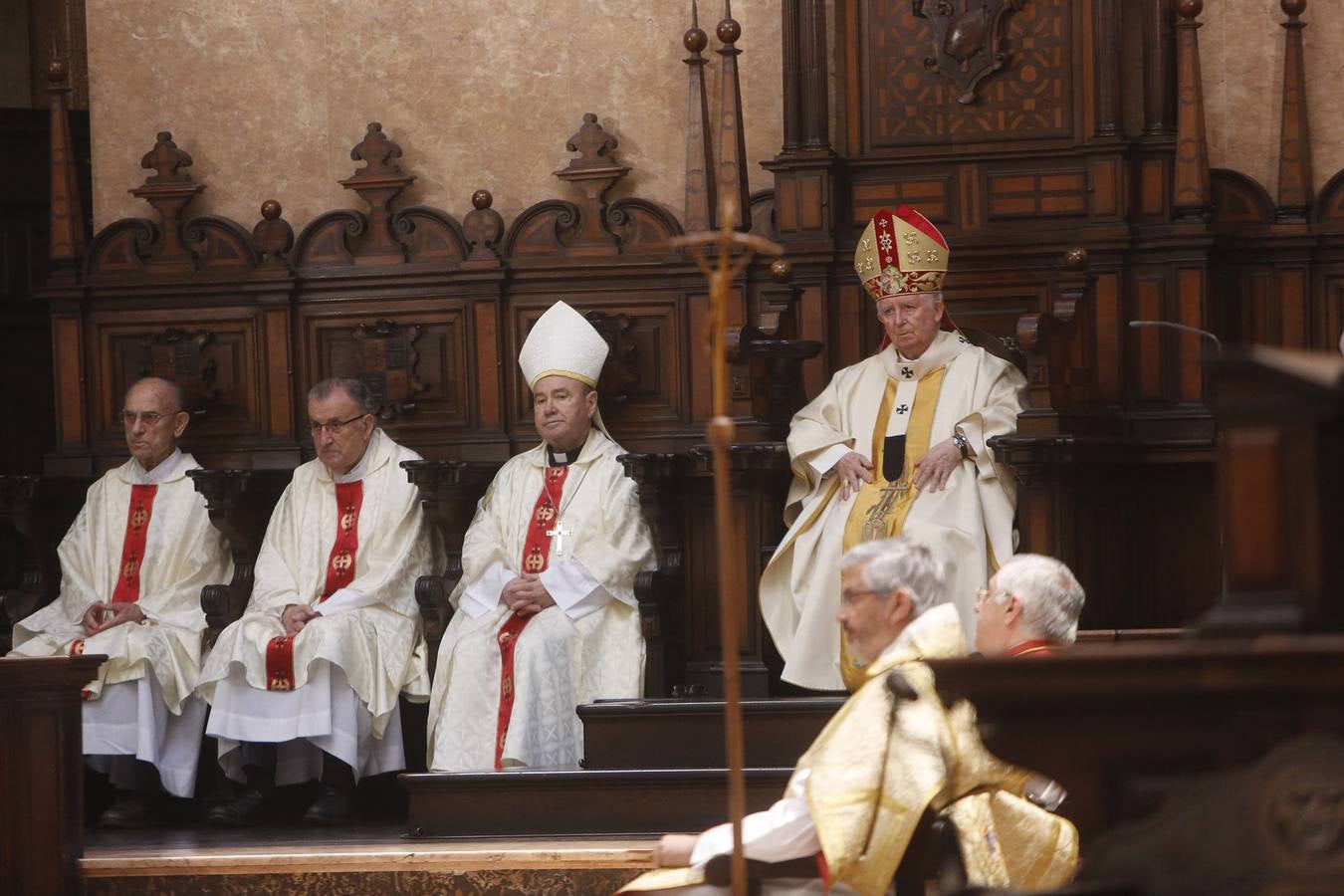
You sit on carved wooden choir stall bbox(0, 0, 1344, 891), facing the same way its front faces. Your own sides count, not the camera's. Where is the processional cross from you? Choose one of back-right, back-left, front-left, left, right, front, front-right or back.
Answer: front

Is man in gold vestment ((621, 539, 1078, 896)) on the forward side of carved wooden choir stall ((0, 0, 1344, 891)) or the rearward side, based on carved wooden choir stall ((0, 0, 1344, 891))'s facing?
on the forward side

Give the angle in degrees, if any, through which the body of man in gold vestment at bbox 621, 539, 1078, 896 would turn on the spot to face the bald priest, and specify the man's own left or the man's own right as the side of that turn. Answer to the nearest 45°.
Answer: approximately 45° to the man's own right

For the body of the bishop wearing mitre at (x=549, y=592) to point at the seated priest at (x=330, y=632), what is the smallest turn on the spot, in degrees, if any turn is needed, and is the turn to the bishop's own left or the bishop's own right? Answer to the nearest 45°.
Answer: approximately 45° to the bishop's own right

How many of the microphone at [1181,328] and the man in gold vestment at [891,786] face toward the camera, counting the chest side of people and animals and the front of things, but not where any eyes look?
0

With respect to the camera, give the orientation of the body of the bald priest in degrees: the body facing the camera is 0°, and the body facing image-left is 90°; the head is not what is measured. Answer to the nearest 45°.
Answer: approximately 45°

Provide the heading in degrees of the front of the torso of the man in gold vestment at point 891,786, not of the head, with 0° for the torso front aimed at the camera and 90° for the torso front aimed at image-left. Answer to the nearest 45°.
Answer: approximately 90°

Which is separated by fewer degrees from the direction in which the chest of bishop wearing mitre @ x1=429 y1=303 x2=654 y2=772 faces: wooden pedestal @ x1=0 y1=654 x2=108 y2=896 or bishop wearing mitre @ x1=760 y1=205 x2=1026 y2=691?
the wooden pedestal

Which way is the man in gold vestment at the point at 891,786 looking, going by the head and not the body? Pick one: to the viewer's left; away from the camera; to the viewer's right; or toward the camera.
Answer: to the viewer's left

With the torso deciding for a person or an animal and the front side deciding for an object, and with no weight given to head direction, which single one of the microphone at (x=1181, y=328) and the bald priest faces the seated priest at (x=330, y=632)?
the microphone

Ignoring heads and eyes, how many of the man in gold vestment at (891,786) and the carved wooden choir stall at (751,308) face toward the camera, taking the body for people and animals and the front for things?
1

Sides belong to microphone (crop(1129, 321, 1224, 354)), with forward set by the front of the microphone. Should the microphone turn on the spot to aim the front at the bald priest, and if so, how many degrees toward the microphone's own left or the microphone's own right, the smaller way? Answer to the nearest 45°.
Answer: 0° — it already faces them

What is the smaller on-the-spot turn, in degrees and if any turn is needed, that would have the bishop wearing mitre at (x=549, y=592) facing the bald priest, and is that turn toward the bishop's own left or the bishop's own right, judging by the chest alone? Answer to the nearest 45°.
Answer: approximately 45° to the bishop's own right

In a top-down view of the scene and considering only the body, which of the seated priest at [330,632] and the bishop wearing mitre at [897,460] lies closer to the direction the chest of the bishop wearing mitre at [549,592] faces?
the seated priest

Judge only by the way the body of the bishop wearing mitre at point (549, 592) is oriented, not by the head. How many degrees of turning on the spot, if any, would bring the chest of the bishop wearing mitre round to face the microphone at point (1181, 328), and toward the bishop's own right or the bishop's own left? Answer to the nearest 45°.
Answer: approximately 135° to the bishop's own left

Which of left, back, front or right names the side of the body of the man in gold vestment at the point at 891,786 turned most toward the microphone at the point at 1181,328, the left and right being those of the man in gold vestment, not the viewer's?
right

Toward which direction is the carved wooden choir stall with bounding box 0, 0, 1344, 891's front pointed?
toward the camera

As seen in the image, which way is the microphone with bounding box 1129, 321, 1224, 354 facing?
to the viewer's left
